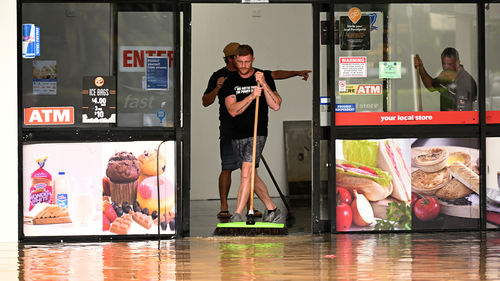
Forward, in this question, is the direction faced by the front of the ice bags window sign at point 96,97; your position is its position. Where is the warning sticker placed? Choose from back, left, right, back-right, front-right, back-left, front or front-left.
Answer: left

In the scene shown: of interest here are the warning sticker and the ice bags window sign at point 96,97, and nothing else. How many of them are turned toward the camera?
2

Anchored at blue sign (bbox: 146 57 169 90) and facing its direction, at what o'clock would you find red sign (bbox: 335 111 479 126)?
The red sign is roughly at 9 o'clock from the blue sign.

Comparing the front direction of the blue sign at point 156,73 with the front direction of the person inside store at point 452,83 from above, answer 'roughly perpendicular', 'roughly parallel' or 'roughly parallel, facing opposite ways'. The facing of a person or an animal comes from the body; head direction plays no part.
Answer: roughly perpendicular

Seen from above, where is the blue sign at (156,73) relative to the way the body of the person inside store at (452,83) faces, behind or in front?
in front

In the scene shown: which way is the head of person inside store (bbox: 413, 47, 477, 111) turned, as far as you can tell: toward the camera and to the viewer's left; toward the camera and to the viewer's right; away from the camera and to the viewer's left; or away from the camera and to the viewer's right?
toward the camera and to the viewer's left

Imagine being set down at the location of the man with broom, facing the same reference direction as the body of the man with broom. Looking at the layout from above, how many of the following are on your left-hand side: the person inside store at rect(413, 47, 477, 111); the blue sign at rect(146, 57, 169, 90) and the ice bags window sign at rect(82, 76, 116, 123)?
1

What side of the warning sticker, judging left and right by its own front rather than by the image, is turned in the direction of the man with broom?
right

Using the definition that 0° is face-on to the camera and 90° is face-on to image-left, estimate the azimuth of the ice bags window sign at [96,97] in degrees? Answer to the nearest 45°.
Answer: approximately 0°

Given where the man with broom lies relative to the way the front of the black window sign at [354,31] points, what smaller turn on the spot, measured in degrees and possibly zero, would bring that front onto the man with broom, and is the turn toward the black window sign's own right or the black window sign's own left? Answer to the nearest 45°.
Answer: approximately 90° to the black window sign's own right
